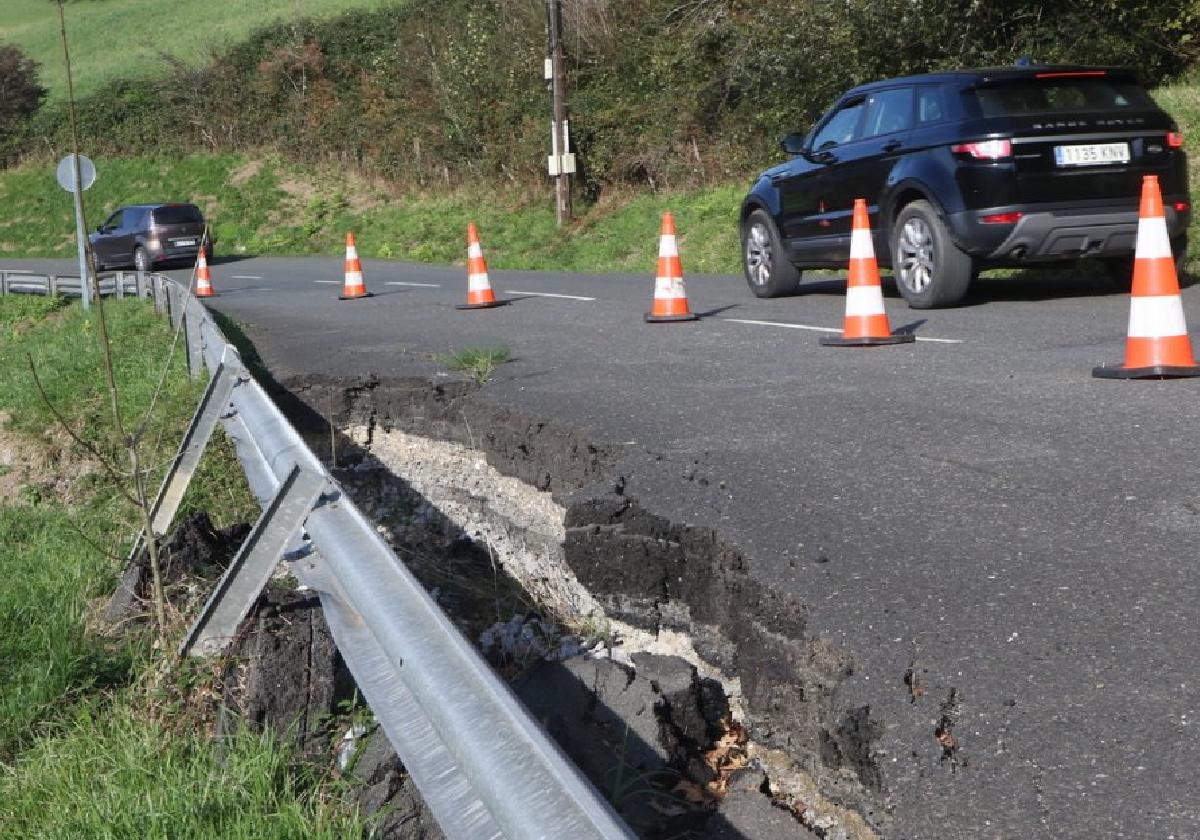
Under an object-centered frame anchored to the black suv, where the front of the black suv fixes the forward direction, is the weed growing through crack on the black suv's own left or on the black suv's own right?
on the black suv's own left

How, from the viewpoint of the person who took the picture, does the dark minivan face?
facing away from the viewer and to the left of the viewer

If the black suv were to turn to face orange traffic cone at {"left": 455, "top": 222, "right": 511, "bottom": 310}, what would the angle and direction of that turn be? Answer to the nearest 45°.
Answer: approximately 45° to its left

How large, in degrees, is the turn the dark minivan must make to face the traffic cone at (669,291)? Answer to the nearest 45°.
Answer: approximately 135° to its left

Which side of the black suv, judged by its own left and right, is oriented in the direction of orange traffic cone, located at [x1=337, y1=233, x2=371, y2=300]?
front

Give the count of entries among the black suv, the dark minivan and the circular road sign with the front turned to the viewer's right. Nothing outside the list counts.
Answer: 0

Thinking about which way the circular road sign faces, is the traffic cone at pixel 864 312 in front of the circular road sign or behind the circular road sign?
behind

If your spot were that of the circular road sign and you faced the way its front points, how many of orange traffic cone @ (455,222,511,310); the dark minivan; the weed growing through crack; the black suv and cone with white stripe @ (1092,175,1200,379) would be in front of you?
1

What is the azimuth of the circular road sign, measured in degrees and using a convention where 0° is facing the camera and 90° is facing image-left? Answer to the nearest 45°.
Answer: approximately 180°

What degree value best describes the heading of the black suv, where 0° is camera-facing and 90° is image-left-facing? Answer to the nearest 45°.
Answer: approximately 135°

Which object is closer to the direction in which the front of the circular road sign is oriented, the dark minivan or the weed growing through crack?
the dark minivan

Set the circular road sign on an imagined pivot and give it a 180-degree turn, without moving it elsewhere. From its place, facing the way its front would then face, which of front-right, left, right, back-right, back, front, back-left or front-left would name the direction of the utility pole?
back-left

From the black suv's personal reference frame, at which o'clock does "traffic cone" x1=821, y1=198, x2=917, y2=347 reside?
The traffic cone is roughly at 8 o'clock from the black suv.

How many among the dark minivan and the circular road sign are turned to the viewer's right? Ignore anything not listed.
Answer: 0

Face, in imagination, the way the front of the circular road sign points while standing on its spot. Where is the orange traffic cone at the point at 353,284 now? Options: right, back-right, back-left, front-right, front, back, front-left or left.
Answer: right
